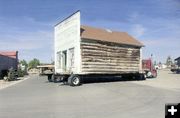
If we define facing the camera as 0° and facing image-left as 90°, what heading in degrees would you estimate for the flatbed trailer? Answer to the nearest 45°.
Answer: approximately 225°
